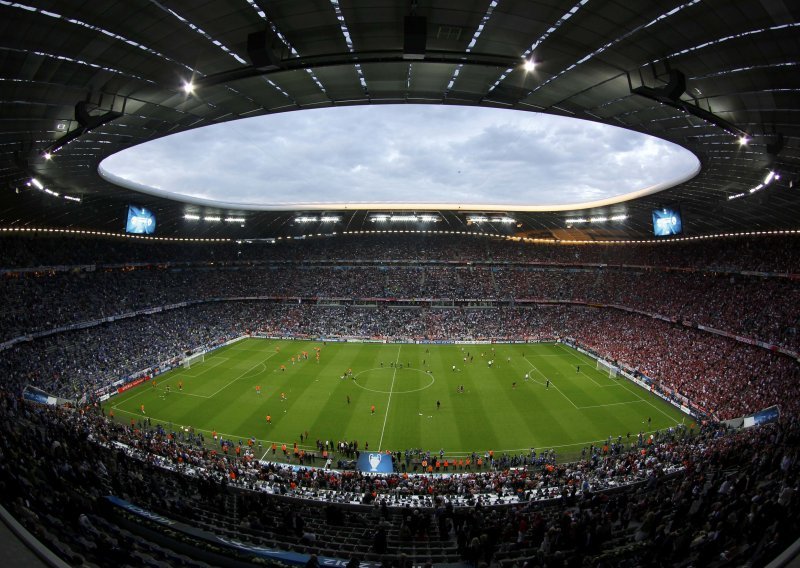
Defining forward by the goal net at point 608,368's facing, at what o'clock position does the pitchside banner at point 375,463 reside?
The pitchside banner is roughly at 11 o'clock from the goal net.

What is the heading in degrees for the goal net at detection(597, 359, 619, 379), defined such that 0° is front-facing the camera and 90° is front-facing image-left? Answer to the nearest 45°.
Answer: approximately 45°

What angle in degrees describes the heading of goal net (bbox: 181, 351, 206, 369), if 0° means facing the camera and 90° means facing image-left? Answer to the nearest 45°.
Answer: approximately 315°
